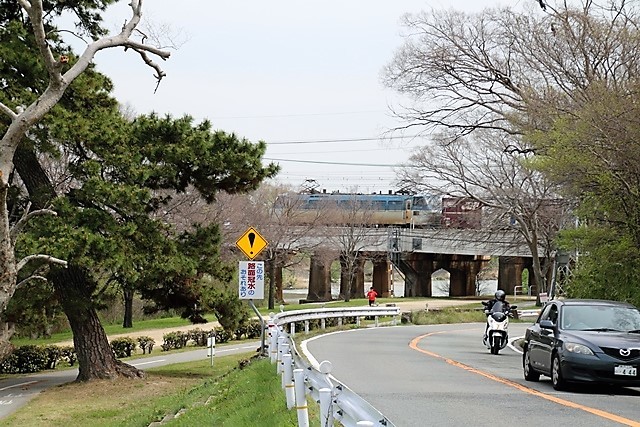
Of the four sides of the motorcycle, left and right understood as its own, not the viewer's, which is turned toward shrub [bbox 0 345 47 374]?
right

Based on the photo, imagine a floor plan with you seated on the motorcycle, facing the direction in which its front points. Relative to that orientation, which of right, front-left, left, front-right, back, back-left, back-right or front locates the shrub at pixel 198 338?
back-right

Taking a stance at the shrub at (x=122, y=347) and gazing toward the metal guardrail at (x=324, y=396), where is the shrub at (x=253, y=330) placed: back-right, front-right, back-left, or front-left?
back-left

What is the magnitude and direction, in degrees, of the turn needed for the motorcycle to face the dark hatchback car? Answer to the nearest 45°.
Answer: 0° — it already faces it

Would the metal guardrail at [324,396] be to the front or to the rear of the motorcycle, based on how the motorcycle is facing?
to the front

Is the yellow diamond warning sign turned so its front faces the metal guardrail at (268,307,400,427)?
yes

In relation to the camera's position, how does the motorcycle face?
facing the viewer

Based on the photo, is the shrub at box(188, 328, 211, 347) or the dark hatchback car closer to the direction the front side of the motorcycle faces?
the dark hatchback car

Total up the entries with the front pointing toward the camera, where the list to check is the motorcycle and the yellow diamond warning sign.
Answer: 2
